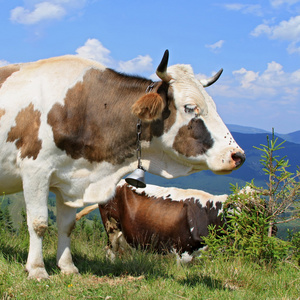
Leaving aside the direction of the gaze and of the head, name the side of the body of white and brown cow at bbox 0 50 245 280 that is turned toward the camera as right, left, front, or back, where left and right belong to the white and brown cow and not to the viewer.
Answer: right

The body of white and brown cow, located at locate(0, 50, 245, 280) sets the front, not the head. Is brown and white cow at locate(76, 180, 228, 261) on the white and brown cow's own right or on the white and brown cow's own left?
on the white and brown cow's own left
